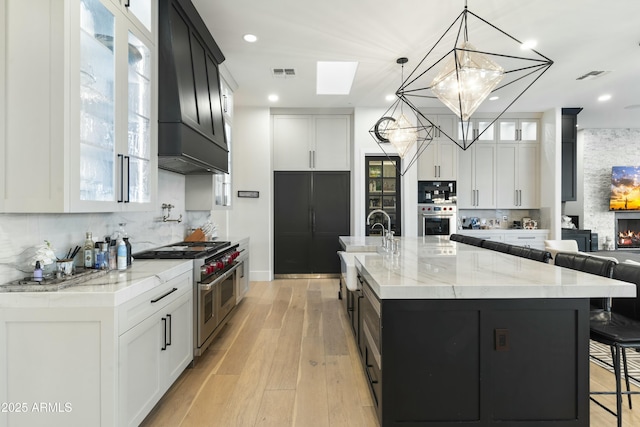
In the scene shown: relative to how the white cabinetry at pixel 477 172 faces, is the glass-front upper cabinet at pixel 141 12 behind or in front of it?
in front

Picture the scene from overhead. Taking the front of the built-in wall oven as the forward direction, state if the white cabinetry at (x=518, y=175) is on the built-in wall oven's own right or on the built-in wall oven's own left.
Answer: on the built-in wall oven's own left

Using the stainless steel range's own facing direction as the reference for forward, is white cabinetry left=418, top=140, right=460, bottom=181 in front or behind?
in front

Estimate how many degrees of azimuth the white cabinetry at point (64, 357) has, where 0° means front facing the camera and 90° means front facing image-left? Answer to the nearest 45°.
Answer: approximately 315°

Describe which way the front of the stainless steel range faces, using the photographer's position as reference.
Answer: facing to the right of the viewer

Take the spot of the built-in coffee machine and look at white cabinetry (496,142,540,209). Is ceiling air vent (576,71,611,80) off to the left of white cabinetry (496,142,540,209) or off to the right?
right

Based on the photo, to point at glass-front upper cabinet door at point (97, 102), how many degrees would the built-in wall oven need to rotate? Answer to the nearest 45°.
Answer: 0° — it already faces it

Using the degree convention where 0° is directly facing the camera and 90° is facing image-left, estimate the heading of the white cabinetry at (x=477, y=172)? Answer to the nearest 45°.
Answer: approximately 0°

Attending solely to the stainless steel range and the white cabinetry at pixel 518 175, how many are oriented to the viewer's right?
1

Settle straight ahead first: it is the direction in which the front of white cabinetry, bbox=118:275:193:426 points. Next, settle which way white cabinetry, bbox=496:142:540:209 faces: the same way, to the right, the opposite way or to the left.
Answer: to the right

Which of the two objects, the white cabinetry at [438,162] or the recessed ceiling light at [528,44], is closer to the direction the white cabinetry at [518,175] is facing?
the recessed ceiling light

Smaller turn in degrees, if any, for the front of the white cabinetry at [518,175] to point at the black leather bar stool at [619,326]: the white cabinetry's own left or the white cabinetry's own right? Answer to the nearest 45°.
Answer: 0° — it already faces it

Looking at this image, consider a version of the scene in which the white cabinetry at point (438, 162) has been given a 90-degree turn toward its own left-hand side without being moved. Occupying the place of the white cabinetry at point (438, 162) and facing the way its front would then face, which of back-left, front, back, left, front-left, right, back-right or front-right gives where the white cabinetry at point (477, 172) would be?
front-left
